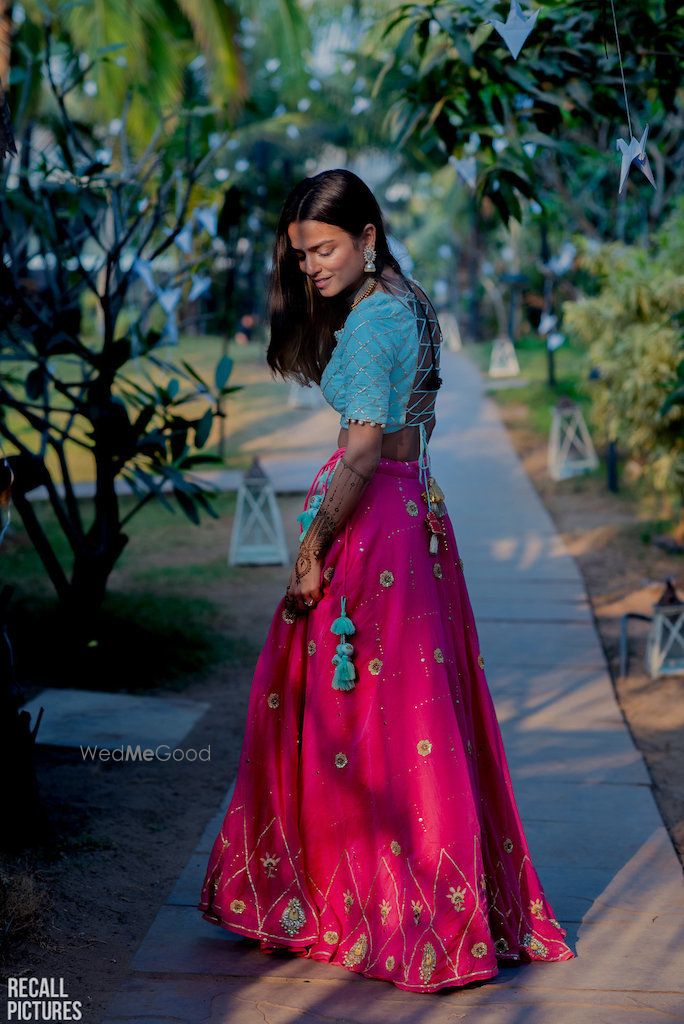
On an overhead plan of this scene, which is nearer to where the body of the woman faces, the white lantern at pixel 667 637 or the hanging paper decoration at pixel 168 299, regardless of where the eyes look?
the hanging paper decoration

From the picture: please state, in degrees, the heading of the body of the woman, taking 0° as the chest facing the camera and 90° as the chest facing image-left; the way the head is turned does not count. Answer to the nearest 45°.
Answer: approximately 90°
